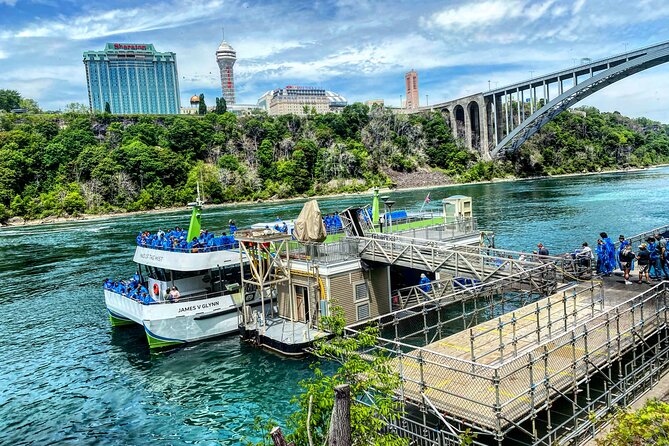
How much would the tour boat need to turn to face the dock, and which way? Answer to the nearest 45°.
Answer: approximately 90° to its left

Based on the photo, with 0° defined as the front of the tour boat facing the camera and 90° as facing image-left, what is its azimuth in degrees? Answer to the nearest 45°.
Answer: approximately 45°

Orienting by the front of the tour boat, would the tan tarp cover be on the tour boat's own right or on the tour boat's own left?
on the tour boat's own left

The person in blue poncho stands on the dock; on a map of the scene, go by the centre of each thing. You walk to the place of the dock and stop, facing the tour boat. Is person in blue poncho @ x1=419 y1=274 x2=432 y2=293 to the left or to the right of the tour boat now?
right

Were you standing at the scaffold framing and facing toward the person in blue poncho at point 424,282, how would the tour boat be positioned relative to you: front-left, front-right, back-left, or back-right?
back-left

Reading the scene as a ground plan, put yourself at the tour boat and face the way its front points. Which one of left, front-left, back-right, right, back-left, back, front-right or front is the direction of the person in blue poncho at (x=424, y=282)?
back-left

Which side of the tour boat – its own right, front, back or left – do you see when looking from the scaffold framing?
left
